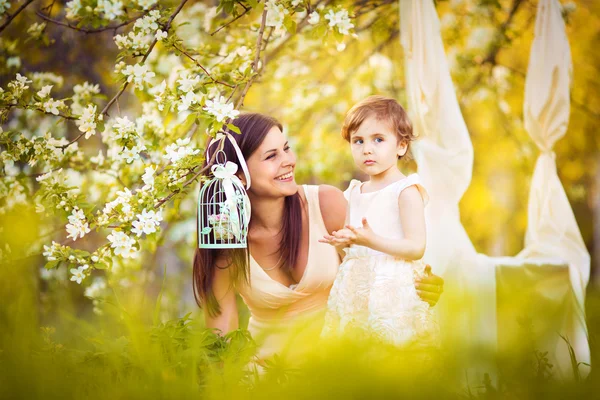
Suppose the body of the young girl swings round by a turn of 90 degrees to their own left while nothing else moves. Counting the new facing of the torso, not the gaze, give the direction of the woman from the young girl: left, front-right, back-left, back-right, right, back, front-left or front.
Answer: back

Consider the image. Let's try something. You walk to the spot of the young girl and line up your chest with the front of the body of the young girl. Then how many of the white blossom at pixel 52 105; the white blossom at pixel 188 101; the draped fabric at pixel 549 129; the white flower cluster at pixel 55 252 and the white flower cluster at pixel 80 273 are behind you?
1

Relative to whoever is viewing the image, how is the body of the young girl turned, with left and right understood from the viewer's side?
facing the viewer and to the left of the viewer

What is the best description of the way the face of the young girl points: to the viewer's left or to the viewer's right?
to the viewer's left

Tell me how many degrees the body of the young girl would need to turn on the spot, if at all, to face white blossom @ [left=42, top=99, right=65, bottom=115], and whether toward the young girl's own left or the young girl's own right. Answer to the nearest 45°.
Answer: approximately 45° to the young girl's own right

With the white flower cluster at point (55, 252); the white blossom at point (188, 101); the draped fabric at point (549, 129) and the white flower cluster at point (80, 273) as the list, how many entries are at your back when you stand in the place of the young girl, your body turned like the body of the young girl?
1

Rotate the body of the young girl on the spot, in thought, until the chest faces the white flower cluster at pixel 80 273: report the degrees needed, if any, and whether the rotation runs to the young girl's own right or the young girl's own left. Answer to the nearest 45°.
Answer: approximately 45° to the young girl's own right

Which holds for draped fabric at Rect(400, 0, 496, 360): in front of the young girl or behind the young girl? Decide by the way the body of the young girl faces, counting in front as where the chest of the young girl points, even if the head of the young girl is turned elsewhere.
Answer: behind

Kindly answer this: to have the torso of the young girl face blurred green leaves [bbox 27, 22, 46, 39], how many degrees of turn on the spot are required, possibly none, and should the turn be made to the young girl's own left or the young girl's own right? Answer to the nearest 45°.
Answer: approximately 45° to the young girl's own right

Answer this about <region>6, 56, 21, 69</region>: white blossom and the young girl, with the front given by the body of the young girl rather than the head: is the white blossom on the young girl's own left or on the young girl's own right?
on the young girl's own right

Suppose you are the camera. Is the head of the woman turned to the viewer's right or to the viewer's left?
to the viewer's right
